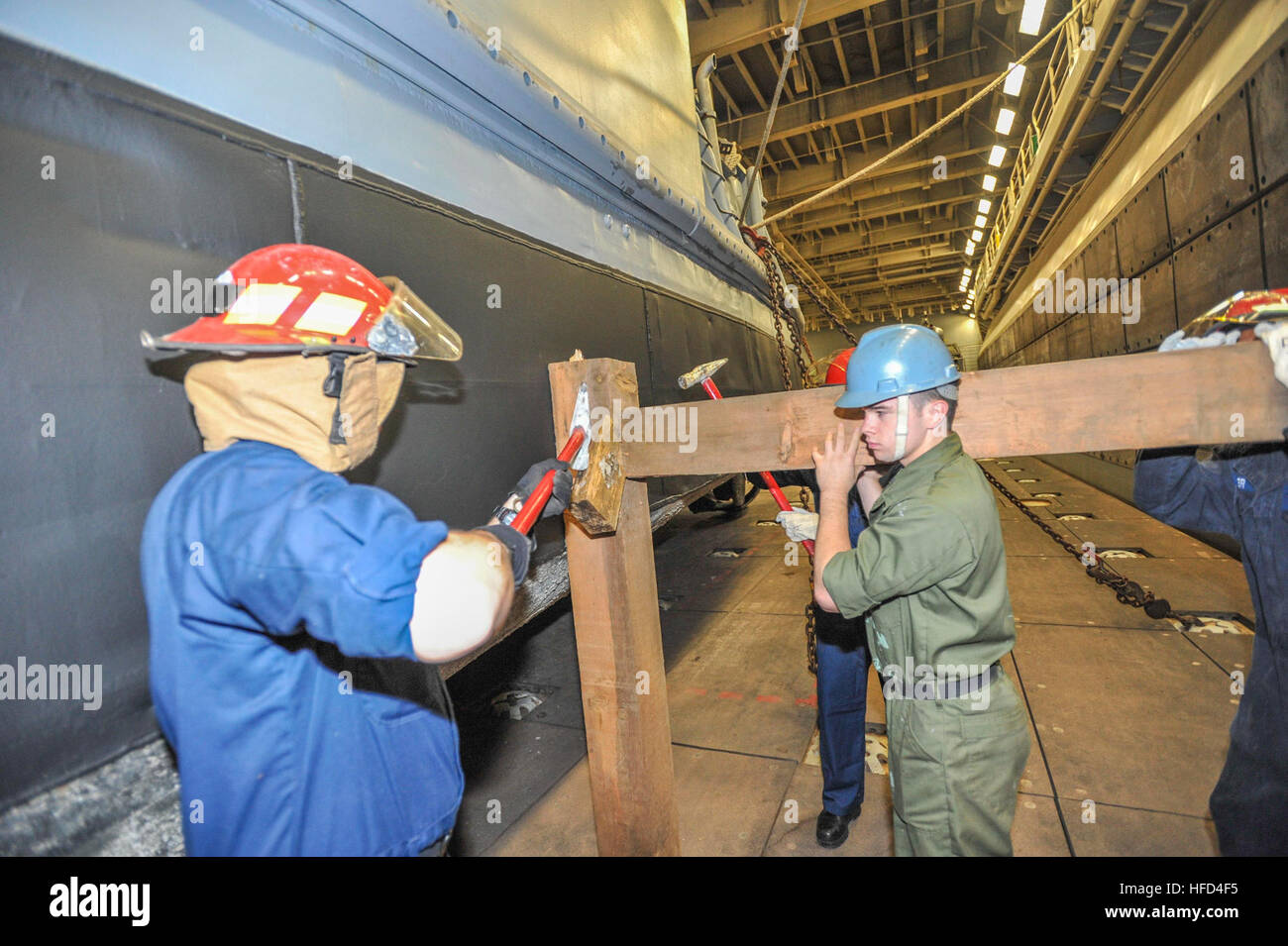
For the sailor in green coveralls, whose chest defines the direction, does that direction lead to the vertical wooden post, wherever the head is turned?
yes

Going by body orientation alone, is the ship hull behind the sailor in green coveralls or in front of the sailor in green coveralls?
in front

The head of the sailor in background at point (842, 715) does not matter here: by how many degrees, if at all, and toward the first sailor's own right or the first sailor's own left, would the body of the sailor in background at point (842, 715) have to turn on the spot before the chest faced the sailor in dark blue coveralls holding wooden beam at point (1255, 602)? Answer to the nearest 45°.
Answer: approximately 90° to the first sailor's own left

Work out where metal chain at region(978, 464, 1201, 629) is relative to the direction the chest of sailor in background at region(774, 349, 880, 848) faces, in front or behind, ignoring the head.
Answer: behind

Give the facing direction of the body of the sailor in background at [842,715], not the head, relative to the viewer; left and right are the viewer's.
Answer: facing the viewer and to the left of the viewer

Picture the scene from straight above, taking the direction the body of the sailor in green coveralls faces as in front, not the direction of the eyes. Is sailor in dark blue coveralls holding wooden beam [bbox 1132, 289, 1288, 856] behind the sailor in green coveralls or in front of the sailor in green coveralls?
behind

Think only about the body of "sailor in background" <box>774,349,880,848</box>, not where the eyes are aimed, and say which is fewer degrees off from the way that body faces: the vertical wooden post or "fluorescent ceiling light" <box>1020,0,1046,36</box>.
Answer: the vertical wooden post

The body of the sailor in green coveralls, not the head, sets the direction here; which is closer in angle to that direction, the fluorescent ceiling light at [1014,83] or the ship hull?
the ship hull

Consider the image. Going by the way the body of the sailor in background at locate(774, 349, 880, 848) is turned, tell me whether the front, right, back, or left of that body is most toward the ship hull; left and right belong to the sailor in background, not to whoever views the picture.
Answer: front

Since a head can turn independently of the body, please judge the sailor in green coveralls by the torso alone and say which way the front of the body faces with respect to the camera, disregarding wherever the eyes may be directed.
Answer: to the viewer's left

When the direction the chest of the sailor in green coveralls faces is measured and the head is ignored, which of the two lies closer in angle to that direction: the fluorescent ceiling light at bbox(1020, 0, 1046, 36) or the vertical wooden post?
the vertical wooden post

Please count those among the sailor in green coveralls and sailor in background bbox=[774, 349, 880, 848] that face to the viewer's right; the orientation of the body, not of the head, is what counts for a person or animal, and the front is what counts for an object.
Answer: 0

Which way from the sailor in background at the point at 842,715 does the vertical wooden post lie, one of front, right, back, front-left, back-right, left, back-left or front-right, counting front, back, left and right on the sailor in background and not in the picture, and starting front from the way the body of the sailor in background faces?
front
